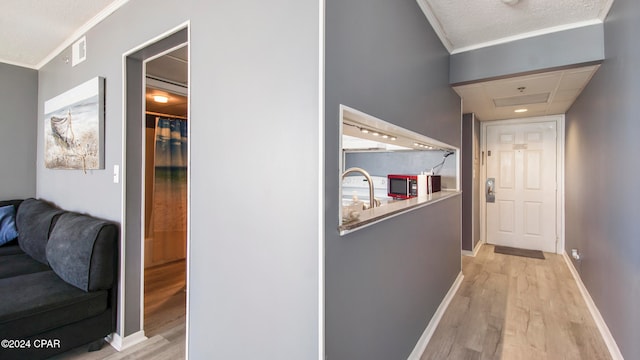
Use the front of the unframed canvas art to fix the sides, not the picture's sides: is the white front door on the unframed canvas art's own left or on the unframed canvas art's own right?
on the unframed canvas art's own left

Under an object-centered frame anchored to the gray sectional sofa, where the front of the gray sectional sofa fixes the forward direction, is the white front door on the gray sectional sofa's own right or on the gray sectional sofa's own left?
on the gray sectional sofa's own left

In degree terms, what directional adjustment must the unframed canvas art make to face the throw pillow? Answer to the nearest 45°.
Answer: approximately 90° to its right

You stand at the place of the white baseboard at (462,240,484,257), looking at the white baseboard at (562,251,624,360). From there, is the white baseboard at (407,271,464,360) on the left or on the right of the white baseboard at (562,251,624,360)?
right

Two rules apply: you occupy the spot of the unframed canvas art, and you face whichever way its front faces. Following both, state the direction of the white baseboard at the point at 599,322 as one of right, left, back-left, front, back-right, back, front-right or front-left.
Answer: left

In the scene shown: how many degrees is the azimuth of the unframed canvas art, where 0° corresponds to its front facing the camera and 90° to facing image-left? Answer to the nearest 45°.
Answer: approximately 45°

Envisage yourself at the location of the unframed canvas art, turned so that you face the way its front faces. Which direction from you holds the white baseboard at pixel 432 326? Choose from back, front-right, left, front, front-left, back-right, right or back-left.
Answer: left

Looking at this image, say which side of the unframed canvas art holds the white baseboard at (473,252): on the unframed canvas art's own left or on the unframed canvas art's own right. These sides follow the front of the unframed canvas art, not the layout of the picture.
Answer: on the unframed canvas art's own left
